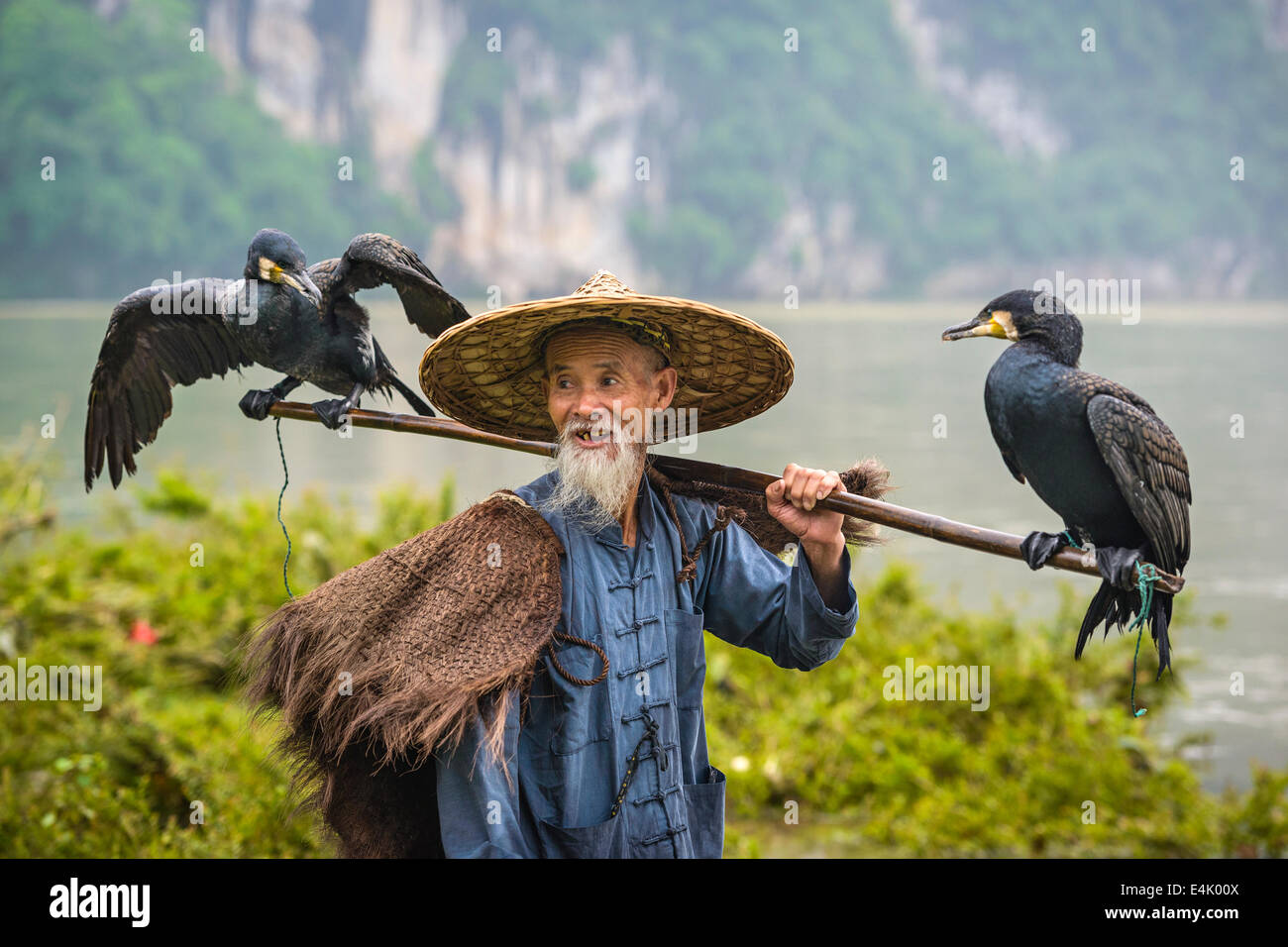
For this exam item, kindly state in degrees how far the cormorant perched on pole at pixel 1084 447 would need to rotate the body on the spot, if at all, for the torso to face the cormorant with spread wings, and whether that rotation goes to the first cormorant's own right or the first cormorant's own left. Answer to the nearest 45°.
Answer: approximately 45° to the first cormorant's own right

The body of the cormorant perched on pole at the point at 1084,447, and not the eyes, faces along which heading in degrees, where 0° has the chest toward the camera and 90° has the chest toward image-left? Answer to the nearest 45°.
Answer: approximately 45°

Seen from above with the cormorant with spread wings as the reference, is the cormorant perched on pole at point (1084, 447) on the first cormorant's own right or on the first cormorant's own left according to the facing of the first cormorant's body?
on the first cormorant's own left
